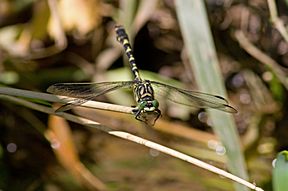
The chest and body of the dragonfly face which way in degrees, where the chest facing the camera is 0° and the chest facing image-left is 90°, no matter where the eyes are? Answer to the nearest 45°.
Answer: approximately 0°
